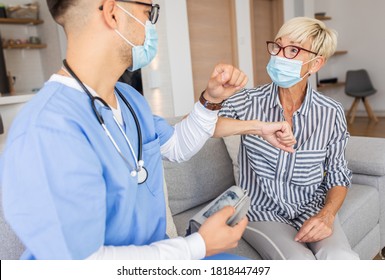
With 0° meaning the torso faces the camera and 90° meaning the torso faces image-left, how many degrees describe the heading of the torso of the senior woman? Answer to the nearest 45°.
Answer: approximately 0°

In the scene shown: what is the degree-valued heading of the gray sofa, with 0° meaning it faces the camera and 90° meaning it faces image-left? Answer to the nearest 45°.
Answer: approximately 0°

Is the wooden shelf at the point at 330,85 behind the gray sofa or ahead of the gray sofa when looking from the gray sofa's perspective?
behind

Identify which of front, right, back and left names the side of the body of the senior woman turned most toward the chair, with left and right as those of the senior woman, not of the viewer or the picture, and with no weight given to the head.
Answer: back

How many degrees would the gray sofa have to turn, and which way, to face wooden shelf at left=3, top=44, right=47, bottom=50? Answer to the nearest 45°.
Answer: approximately 135° to its right

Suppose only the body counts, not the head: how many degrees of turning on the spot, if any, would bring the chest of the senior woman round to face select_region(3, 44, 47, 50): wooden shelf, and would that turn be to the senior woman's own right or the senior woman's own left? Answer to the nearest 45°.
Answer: approximately 135° to the senior woman's own right
